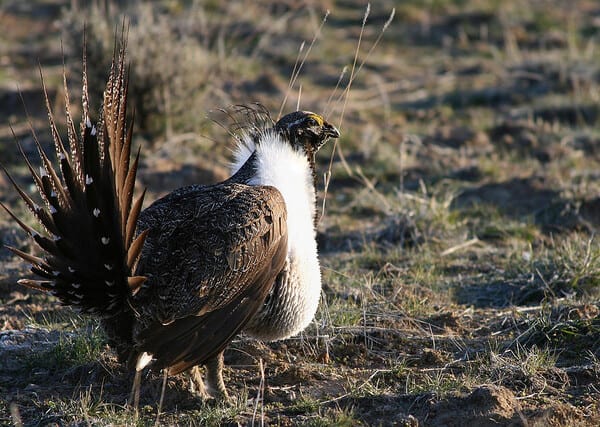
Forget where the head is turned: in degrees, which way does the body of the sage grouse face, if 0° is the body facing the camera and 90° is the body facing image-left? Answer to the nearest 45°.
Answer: approximately 225°
